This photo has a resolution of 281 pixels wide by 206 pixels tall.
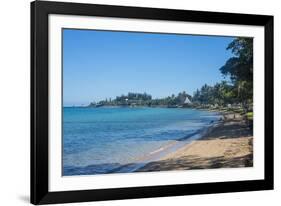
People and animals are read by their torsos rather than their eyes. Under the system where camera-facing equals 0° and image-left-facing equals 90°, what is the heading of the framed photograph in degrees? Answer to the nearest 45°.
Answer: approximately 315°
